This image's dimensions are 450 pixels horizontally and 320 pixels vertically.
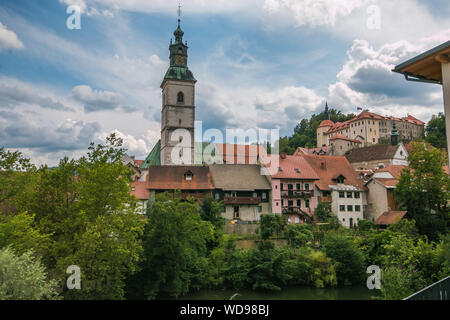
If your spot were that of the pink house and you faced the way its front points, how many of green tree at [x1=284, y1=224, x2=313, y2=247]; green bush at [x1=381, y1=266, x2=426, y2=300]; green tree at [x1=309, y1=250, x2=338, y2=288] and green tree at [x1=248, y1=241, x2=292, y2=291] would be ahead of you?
4

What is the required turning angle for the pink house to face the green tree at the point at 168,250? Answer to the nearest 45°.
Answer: approximately 45° to its right

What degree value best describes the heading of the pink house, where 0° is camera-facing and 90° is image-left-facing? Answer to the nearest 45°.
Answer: approximately 0°

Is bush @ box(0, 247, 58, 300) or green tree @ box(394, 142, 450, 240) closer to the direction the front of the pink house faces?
the bush

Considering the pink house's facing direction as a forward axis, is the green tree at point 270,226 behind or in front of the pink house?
in front

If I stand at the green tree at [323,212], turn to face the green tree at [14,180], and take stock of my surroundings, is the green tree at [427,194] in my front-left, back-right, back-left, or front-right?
back-left

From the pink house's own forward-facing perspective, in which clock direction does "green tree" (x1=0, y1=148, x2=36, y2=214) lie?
The green tree is roughly at 1 o'clock from the pink house.

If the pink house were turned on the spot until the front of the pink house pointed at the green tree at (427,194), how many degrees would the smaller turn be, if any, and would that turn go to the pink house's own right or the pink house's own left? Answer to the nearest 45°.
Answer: approximately 90° to the pink house's own left

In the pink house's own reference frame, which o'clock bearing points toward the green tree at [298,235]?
The green tree is roughly at 12 o'clock from the pink house.

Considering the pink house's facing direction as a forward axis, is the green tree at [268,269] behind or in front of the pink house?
in front
